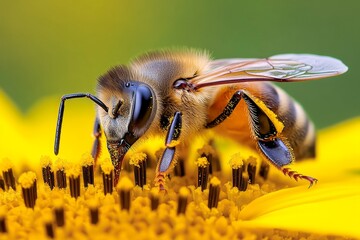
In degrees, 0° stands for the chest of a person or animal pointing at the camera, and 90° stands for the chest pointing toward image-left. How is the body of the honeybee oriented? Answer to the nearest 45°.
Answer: approximately 90°
